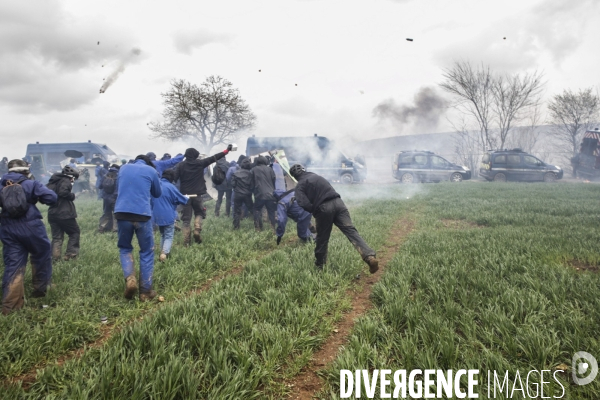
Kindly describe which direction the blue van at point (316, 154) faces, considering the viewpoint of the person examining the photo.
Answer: facing to the right of the viewer

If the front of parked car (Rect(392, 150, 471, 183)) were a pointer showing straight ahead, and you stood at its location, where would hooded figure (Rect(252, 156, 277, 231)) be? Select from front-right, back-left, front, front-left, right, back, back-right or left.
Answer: right

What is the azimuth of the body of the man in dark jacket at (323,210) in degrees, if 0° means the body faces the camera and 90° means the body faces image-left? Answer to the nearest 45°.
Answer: approximately 135°

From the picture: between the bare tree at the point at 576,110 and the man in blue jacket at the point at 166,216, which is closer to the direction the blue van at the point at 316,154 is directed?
the bare tree

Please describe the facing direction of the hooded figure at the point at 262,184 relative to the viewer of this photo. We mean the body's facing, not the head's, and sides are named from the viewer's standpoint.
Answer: facing away from the viewer

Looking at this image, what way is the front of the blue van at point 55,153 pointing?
to the viewer's right

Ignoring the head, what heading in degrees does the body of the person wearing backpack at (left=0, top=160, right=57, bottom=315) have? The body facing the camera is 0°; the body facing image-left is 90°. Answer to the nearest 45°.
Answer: approximately 225°

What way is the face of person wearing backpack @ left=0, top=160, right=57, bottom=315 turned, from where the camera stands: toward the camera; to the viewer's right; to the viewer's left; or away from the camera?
away from the camera

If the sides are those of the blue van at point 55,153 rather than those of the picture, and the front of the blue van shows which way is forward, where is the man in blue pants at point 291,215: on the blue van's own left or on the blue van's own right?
on the blue van's own right

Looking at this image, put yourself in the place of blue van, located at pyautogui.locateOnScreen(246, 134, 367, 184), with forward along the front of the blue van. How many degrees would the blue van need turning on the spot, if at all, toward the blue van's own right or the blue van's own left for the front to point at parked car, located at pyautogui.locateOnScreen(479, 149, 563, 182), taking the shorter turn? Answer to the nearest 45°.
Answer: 0° — it already faces it

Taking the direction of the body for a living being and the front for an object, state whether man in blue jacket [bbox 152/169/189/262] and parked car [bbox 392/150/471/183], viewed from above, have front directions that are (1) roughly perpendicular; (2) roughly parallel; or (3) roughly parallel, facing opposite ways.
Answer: roughly perpendicular
